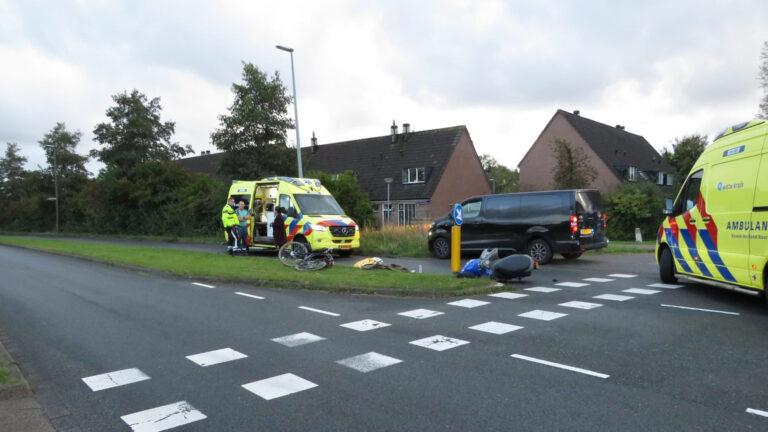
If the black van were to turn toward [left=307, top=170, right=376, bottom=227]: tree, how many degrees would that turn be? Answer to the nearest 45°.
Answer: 0° — it already faces it

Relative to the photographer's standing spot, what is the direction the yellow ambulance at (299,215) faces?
facing the viewer and to the right of the viewer

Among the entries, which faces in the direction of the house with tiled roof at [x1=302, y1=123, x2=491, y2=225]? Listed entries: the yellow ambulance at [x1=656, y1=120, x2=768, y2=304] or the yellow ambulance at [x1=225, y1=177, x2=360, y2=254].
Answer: the yellow ambulance at [x1=656, y1=120, x2=768, y2=304]

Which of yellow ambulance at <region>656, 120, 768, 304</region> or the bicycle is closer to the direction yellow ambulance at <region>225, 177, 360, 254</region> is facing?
the yellow ambulance

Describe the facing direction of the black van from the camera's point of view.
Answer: facing away from the viewer and to the left of the viewer

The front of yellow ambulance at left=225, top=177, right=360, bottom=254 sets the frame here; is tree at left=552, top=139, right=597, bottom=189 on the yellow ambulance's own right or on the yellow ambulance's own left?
on the yellow ambulance's own left

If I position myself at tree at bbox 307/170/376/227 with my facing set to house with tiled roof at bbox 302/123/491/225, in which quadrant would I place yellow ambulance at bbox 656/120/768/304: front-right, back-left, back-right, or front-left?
back-right

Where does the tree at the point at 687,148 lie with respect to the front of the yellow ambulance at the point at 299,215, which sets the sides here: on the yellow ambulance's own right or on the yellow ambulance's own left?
on the yellow ambulance's own left

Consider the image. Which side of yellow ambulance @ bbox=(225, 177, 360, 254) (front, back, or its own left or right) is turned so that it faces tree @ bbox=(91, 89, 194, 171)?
back

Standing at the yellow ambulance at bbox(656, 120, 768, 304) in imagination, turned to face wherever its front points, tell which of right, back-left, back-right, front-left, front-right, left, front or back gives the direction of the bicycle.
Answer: front-left

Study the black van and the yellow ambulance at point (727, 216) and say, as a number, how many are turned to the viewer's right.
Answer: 0

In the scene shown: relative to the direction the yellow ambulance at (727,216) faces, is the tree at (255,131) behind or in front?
in front

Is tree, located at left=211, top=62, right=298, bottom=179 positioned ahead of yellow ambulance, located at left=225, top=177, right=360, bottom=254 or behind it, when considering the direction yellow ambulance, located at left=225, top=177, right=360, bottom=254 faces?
behind

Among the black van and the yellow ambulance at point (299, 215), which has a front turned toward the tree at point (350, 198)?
the black van

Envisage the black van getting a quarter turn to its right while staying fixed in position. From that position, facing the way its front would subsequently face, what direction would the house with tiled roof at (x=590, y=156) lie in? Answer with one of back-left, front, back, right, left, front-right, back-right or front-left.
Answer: front-left
